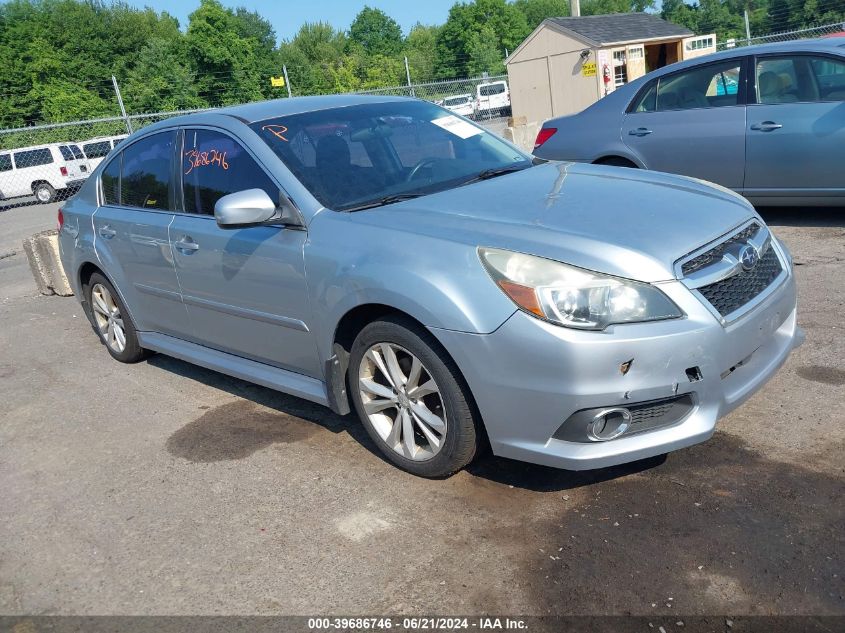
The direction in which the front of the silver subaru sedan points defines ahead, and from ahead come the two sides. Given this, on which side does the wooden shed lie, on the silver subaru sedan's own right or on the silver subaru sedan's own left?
on the silver subaru sedan's own left

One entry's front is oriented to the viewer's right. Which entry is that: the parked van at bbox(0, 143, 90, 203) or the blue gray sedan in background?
the blue gray sedan in background

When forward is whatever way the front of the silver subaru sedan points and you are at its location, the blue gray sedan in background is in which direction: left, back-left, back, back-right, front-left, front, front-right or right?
left

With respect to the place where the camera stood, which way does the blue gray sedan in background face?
facing to the right of the viewer

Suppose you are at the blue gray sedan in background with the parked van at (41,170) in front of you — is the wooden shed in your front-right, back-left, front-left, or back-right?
front-right

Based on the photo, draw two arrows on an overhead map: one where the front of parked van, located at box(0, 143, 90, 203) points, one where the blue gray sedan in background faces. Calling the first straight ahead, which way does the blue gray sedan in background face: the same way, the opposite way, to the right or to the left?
the opposite way

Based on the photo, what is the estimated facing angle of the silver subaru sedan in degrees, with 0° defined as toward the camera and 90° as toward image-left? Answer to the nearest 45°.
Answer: approximately 315°

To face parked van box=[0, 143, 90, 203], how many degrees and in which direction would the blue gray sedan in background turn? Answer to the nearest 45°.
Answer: approximately 135° to its left

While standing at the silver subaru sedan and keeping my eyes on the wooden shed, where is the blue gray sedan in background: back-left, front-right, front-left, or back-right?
front-right

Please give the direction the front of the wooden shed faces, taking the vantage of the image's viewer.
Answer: facing the viewer and to the right of the viewer
